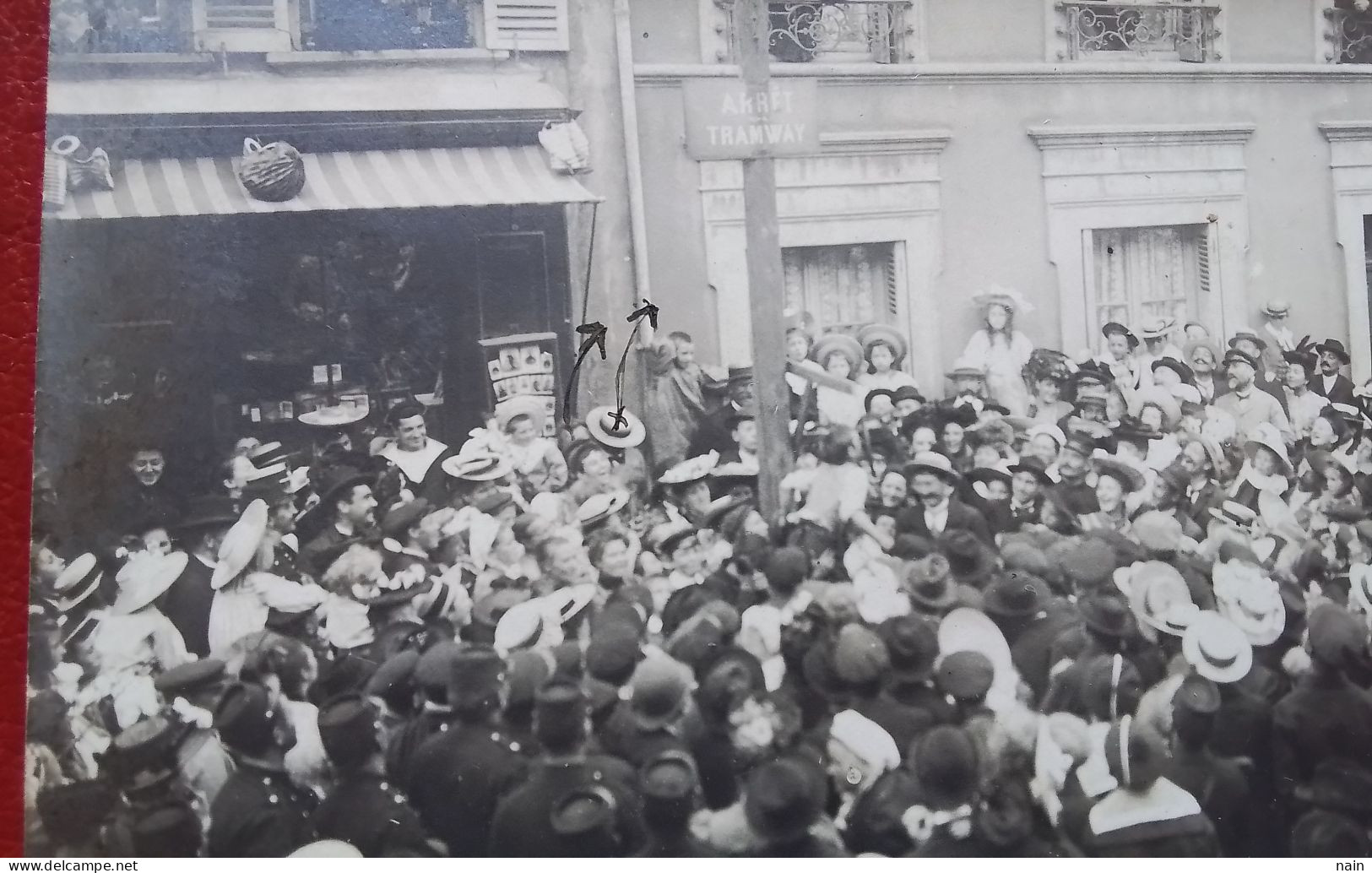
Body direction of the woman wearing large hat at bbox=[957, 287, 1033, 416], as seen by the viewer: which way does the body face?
toward the camera

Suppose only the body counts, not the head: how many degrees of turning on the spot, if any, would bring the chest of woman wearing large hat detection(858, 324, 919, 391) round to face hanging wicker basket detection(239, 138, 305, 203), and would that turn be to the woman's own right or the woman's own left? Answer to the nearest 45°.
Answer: approximately 90° to the woman's own right

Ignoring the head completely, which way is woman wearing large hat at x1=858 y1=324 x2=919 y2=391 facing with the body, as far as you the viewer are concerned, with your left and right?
facing the viewer

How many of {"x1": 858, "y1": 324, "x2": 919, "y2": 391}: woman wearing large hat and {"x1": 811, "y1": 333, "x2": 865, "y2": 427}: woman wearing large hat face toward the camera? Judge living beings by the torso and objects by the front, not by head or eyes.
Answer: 2

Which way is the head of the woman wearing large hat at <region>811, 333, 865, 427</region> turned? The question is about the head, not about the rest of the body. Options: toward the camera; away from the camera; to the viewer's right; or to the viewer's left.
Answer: toward the camera

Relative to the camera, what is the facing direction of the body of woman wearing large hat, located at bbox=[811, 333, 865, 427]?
toward the camera

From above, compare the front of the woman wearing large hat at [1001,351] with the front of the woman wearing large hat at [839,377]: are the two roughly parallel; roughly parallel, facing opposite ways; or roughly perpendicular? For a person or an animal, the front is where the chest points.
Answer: roughly parallel

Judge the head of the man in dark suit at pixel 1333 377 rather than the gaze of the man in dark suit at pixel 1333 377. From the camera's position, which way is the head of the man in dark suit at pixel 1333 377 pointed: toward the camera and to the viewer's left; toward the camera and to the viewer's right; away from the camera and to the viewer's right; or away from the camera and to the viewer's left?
toward the camera and to the viewer's left

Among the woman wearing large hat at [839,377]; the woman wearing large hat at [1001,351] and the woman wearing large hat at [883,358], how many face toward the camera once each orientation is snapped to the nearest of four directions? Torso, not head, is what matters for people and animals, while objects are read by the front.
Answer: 3
